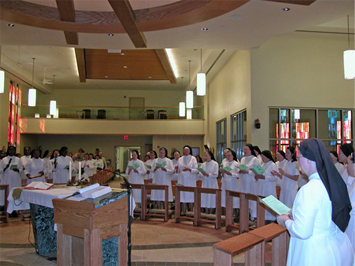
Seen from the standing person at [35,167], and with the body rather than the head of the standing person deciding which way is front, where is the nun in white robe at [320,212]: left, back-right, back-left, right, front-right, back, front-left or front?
front

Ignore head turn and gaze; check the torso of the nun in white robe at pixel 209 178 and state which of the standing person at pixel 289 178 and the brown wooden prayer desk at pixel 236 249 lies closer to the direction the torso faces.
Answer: the brown wooden prayer desk

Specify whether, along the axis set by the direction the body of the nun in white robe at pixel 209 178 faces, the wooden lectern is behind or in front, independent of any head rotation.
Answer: in front

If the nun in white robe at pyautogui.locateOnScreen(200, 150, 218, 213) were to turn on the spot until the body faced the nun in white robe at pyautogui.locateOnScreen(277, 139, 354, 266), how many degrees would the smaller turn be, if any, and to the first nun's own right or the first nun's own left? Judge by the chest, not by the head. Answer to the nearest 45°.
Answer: approximately 45° to the first nun's own left

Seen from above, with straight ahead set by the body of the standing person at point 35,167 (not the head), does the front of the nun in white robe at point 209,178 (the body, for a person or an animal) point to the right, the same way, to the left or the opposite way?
to the right

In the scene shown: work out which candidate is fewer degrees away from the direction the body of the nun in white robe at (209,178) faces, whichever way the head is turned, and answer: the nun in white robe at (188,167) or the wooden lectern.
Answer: the wooden lectern

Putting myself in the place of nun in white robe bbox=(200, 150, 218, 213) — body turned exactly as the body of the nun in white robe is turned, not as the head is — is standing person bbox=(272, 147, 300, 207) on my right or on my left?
on my left

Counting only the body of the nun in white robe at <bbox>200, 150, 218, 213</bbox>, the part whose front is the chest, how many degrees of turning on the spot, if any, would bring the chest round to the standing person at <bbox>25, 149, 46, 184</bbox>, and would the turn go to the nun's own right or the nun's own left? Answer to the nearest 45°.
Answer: approximately 45° to the nun's own right

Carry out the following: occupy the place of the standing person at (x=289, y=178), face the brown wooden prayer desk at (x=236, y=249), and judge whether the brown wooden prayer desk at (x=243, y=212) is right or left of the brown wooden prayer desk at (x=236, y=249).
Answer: right

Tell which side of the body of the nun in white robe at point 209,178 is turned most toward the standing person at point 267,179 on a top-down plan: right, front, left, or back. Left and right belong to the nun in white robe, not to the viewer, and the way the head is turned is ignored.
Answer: left

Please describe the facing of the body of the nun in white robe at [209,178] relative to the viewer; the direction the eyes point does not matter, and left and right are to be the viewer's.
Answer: facing the viewer and to the left of the viewer

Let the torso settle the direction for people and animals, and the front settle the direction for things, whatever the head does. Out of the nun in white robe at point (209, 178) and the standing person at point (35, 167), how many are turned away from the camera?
0

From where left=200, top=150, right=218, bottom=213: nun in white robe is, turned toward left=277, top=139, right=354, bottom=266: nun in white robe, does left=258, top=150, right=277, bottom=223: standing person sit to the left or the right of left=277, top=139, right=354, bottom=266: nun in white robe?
left

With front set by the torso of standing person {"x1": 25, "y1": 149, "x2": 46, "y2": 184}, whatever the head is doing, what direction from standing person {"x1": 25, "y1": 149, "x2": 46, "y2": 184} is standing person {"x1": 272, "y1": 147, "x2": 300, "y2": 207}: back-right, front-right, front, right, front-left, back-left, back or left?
front-left

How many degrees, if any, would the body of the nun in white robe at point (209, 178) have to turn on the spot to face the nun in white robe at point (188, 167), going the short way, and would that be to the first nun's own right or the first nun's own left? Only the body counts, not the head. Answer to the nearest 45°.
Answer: approximately 90° to the first nun's own right

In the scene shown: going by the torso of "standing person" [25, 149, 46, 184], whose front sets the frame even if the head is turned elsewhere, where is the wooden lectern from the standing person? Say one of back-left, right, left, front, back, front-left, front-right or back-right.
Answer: front

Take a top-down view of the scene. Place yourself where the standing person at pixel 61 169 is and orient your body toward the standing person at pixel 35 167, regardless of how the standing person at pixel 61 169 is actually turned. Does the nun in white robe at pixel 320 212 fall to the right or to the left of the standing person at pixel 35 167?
left
